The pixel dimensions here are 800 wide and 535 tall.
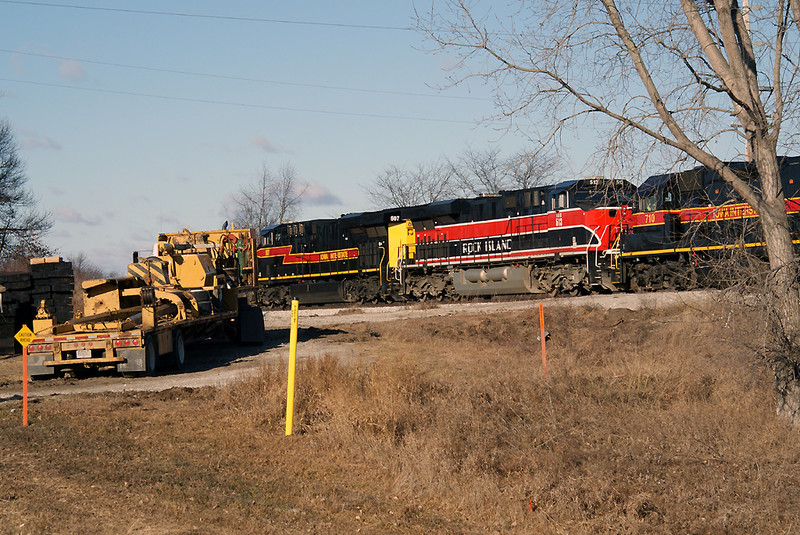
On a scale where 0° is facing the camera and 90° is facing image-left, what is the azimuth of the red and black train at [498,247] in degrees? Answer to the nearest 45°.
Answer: approximately 315°

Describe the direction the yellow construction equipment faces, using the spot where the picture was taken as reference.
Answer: facing away from the viewer and to the right of the viewer

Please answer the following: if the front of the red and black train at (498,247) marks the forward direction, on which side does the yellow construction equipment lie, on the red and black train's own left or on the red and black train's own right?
on the red and black train's own right
